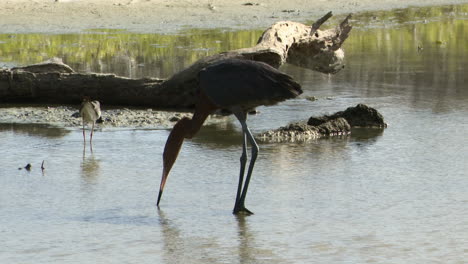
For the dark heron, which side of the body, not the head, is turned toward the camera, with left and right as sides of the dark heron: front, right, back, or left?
left

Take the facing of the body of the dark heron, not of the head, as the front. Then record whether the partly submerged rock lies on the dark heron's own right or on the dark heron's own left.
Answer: on the dark heron's own right

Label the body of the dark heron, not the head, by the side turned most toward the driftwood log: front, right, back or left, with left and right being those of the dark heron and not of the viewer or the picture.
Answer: right
